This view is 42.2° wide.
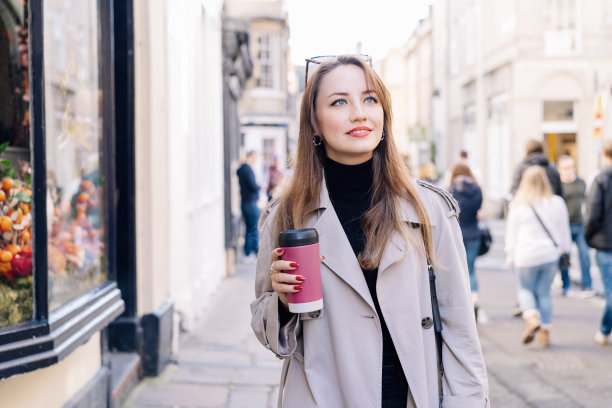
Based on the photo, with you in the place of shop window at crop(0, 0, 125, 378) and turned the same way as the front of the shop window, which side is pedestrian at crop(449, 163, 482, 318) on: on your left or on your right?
on your left

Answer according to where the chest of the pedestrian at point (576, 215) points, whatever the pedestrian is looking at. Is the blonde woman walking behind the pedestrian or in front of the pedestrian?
in front

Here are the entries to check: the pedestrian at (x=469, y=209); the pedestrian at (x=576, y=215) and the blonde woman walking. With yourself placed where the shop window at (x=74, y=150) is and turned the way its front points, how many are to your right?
0

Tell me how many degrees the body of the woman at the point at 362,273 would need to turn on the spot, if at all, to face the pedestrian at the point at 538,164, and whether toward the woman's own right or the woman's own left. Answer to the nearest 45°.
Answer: approximately 180°

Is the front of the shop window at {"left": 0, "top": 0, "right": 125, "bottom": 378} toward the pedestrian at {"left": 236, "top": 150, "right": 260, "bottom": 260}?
no

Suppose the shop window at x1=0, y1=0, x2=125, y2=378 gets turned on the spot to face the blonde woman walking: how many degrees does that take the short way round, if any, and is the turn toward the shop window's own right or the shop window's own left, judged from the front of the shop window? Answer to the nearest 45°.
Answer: approximately 90° to the shop window's own left

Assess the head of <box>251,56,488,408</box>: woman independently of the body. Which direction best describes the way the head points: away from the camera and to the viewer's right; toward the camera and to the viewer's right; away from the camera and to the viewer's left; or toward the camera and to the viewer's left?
toward the camera and to the viewer's right

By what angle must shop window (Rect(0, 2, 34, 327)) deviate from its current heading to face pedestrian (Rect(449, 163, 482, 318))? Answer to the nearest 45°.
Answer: approximately 90° to its left

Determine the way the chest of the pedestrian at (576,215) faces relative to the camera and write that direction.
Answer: toward the camera

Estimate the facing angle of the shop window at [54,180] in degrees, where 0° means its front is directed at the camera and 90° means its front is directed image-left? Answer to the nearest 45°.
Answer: approximately 315°

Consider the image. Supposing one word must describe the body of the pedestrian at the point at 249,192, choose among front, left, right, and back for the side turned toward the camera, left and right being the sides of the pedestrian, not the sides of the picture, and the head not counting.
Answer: right

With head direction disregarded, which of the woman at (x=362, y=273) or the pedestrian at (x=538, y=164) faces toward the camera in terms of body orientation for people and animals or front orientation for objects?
the woman

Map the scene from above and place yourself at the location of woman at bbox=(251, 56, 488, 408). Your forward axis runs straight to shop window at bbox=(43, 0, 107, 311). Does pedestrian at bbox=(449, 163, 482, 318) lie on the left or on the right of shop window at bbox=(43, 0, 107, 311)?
right

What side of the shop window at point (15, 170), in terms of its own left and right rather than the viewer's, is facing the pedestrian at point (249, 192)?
left

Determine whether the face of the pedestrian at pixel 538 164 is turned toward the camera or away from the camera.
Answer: away from the camera
